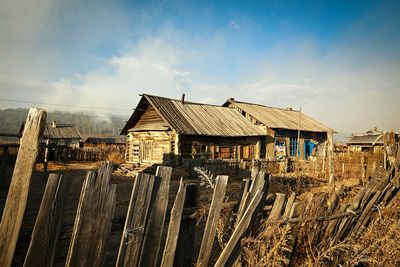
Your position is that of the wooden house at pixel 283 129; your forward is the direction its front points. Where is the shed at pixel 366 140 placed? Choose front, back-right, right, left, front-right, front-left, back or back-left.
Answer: left

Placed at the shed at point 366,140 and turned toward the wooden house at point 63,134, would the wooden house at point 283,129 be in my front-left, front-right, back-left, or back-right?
front-left

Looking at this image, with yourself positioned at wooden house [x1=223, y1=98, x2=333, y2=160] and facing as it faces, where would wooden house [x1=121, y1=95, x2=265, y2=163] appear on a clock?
wooden house [x1=121, y1=95, x2=265, y2=163] is roughly at 3 o'clock from wooden house [x1=223, y1=98, x2=333, y2=160].

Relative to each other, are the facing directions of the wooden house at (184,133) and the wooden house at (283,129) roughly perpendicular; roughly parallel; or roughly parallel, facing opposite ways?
roughly parallel

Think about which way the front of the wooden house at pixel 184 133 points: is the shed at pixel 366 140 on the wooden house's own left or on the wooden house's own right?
on the wooden house's own left

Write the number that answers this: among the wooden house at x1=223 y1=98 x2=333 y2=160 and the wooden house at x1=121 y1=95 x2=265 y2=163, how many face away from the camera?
0

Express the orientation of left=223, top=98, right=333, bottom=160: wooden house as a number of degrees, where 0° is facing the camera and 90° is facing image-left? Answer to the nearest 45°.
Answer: approximately 315°

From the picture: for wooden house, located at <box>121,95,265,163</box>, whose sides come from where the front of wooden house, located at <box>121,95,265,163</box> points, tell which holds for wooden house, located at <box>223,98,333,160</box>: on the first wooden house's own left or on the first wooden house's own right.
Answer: on the first wooden house's own left

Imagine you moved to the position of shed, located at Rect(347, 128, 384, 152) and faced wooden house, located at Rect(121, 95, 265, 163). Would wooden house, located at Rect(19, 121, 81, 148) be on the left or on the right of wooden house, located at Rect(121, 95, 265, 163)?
right

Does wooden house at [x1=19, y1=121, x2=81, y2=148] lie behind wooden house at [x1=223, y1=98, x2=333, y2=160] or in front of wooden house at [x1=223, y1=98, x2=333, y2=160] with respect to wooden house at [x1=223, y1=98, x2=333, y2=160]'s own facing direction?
behind
